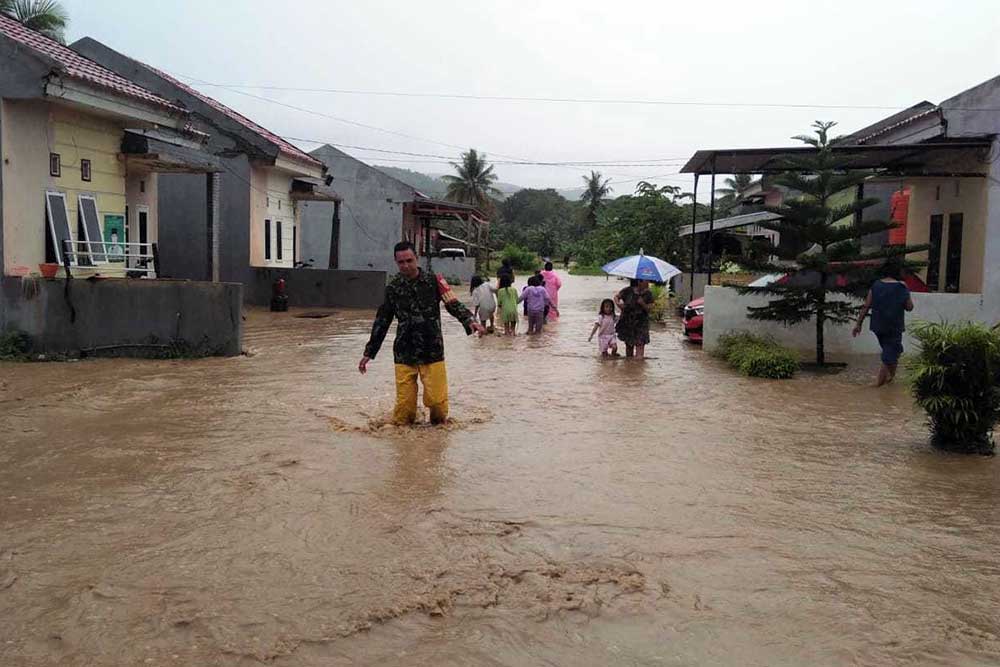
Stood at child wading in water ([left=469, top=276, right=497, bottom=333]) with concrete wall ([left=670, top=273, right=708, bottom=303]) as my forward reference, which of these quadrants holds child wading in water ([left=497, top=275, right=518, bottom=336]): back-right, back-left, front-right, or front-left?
front-right

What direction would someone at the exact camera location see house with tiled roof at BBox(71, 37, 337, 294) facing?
facing the viewer and to the right of the viewer

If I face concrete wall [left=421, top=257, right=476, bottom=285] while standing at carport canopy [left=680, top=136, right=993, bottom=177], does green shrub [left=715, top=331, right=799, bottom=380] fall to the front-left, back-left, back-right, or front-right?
back-left

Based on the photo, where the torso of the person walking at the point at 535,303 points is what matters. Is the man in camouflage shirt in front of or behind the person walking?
behind

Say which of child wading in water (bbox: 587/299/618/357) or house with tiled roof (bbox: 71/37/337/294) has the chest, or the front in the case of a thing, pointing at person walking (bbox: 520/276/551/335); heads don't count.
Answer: the house with tiled roof

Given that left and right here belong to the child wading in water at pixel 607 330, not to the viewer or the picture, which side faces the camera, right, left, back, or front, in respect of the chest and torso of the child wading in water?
front

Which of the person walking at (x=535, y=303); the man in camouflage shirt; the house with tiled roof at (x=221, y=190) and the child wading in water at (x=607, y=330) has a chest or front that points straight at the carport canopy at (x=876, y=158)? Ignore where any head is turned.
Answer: the house with tiled roof

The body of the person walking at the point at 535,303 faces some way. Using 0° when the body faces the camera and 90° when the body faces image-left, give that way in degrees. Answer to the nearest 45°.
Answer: approximately 180°

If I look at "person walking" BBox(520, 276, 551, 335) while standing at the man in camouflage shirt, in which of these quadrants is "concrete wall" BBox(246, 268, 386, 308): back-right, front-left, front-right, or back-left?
front-left

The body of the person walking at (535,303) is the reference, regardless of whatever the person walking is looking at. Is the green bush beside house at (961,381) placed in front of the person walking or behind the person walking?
behind

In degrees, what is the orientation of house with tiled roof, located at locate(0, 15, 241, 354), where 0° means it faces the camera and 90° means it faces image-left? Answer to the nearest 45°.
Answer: approximately 315°

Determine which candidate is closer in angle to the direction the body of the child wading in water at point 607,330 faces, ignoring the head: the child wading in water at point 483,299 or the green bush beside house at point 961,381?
the green bush beside house
